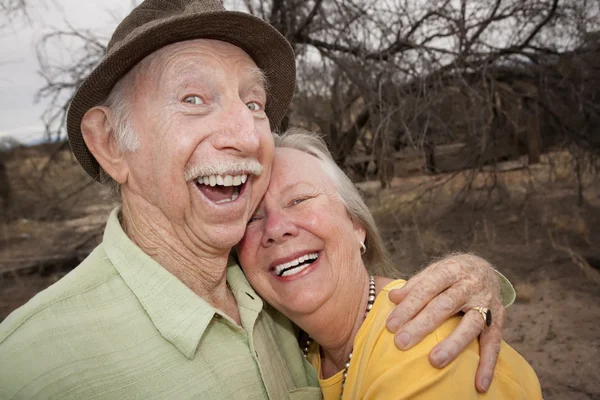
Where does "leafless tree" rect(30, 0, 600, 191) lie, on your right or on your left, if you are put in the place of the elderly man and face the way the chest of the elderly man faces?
on your left

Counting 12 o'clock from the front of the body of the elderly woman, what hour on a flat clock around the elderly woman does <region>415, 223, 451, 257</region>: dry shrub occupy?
The dry shrub is roughly at 5 o'clock from the elderly woman.

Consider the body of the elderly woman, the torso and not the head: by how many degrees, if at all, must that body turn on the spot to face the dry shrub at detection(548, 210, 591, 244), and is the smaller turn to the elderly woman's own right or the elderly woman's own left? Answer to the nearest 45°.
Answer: approximately 180°

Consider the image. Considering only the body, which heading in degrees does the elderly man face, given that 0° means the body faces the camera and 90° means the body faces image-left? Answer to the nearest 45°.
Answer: approximately 315°

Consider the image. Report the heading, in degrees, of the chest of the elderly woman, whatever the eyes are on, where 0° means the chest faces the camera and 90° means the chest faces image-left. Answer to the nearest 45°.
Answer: approximately 45°
